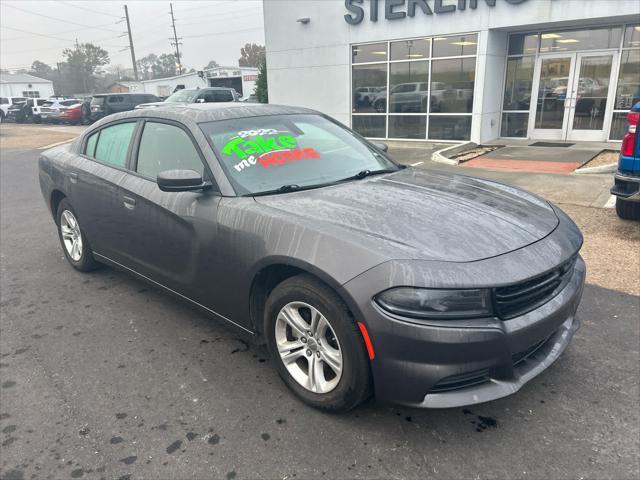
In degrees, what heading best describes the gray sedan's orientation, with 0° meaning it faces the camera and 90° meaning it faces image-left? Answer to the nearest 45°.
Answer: approximately 315°

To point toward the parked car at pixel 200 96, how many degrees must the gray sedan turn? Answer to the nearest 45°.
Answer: approximately 135° to its left

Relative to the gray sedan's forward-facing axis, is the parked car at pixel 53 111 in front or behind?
behind

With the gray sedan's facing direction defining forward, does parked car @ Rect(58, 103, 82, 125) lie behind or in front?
behind

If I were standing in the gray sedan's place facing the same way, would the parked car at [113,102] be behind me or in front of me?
behind

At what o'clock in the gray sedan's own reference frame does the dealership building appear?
The dealership building is roughly at 8 o'clock from the gray sedan.

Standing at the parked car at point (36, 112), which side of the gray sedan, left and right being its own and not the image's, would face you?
back

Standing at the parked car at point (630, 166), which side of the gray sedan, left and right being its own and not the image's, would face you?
left

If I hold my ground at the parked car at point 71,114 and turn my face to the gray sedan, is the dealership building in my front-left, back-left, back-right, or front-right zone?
front-left

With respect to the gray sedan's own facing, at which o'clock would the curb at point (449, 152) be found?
The curb is roughly at 8 o'clock from the gray sedan.
